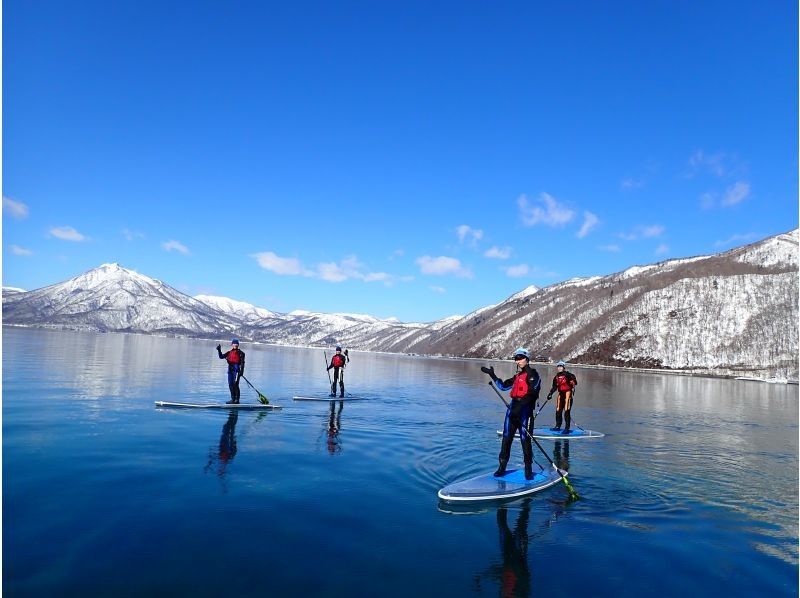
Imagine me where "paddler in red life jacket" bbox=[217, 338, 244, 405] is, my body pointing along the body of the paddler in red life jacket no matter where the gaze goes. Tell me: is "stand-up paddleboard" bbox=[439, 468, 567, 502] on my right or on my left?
on my left

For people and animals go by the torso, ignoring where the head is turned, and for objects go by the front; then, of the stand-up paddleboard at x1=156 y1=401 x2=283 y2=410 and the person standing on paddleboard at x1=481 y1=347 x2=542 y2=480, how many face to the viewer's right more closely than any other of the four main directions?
0

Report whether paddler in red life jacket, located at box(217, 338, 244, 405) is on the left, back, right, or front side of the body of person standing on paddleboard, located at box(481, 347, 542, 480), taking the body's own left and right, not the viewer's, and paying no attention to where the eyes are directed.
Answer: right

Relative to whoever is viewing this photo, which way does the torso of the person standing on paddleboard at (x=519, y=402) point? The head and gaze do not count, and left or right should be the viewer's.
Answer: facing the viewer and to the left of the viewer

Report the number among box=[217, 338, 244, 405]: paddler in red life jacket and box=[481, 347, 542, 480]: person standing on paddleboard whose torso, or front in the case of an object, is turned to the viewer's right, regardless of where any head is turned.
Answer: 0

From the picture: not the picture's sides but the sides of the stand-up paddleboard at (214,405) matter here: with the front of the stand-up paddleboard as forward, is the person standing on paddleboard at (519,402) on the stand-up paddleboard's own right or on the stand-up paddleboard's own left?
on the stand-up paddleboard's own left

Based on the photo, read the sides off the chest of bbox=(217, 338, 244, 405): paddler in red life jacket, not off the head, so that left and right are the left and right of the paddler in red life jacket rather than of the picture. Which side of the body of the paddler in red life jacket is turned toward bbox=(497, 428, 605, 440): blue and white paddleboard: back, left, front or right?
left

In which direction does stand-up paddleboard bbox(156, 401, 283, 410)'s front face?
to the viewer's left
